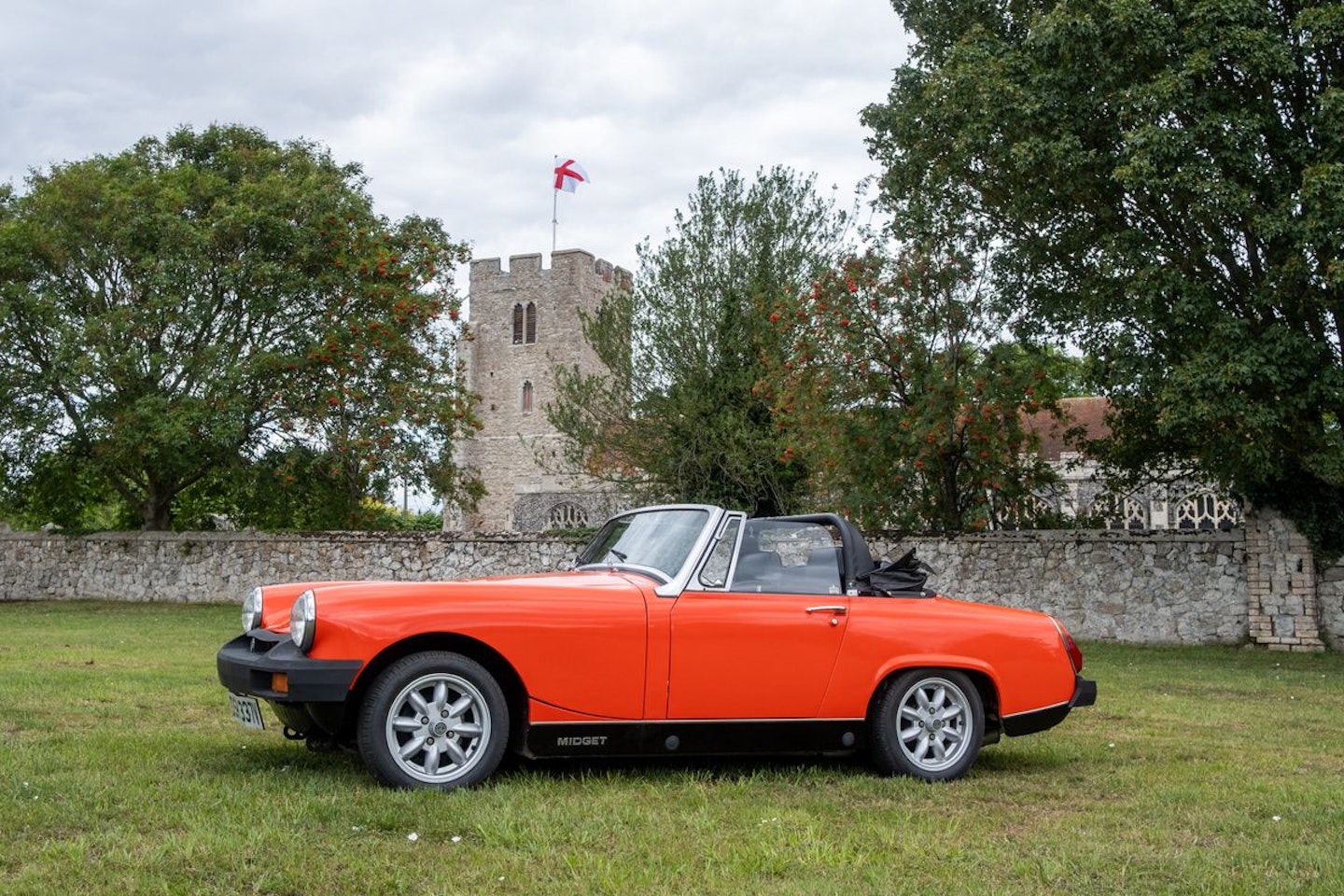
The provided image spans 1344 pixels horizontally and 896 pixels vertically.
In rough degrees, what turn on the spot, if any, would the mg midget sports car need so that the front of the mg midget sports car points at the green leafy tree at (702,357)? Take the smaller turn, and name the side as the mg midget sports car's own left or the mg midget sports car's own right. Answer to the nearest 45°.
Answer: approximately 90° to the mg midget sports car's own right

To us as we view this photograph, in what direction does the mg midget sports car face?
facing to the left of the viewer

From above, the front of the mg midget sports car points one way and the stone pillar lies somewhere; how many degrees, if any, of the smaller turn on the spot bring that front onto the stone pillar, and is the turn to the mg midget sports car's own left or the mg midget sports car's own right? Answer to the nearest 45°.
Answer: approximately 135° to the mg midget sports car's own right

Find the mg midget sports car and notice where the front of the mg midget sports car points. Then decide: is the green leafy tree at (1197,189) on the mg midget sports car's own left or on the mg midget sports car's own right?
on the mg midget sports car's own right

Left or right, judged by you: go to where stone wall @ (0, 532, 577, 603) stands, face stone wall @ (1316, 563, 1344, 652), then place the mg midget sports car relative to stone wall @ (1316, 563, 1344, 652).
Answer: right

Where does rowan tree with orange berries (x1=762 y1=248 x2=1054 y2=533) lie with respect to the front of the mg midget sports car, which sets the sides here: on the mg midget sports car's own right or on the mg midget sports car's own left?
on the mg midget sports car's own right

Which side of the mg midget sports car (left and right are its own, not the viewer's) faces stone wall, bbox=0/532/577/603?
right
